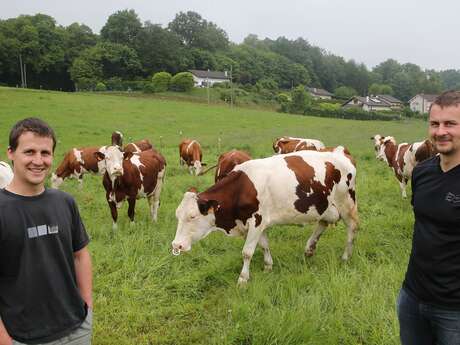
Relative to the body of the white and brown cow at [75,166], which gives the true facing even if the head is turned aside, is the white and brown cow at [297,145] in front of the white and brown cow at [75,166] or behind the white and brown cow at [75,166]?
behind

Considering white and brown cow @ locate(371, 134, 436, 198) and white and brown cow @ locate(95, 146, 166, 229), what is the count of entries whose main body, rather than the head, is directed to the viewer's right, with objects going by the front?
0

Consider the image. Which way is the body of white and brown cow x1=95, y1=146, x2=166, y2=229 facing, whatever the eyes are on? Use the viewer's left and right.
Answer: facing the viewer and to the left of the viewer

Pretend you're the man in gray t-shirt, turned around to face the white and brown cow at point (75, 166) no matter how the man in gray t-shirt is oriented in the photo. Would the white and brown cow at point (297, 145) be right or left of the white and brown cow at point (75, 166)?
right

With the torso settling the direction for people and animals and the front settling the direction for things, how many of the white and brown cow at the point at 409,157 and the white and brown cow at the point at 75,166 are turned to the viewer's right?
0

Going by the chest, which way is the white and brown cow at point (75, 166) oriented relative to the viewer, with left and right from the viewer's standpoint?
facing to the left of the viewer

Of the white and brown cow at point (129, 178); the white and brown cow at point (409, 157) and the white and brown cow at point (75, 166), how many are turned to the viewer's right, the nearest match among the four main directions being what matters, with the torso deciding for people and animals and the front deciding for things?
0

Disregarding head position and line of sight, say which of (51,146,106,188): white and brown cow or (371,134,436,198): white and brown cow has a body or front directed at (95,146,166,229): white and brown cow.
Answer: (371,134,436,198): white and brown cow

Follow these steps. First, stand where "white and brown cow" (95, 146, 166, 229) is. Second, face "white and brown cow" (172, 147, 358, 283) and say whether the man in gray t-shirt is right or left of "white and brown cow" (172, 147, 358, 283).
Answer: right

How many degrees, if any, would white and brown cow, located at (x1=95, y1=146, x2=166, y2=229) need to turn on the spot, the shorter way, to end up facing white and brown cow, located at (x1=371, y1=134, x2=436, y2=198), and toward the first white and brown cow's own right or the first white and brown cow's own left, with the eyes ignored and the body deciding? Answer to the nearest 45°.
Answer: approximately 135° to the first white and brown cow's own left

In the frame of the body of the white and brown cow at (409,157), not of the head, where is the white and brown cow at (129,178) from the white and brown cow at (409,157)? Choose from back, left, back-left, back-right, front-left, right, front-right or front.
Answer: front

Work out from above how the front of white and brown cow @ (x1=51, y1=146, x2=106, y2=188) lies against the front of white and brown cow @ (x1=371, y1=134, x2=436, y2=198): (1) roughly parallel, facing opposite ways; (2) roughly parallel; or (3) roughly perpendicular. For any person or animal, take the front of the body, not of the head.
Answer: roughly parallel

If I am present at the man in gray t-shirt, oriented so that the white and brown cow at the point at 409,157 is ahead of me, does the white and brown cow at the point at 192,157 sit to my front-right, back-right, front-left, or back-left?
front-left

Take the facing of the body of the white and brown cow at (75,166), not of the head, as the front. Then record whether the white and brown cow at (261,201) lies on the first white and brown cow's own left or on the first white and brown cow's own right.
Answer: on the first white and brown cow's own left
